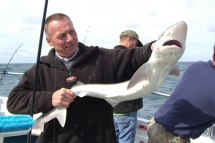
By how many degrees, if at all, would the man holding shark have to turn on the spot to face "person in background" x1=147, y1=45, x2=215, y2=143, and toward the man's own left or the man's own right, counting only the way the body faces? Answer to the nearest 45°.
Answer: approximately 90° to the man's own left

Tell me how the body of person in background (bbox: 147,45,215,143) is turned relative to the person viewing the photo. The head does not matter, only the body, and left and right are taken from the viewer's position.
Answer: facing away from the viewer and to the right of the viewer

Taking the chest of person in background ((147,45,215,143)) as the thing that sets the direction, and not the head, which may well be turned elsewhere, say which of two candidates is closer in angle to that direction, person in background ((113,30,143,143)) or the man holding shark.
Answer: the person in background

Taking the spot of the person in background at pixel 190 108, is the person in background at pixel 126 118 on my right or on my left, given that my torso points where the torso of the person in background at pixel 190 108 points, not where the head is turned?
on my left

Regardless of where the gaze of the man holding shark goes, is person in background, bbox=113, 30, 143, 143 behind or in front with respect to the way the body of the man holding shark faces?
behind
